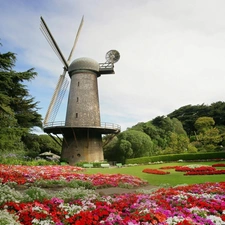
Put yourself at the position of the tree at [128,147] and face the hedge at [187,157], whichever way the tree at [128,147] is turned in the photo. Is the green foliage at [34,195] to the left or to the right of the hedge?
right

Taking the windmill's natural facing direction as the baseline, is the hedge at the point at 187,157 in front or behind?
behind

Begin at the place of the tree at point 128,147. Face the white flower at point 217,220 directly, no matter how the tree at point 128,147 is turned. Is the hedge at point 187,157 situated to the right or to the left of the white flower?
left

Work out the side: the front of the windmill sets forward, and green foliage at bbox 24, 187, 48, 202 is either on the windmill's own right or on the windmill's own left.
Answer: on the windmill's own left

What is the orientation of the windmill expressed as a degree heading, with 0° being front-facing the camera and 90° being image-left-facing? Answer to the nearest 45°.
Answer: approximately 135°

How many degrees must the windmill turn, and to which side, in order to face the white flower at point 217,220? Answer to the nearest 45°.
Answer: approximately 135° to its left

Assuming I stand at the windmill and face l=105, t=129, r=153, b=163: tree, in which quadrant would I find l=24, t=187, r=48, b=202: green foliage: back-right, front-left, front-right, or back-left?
back-right

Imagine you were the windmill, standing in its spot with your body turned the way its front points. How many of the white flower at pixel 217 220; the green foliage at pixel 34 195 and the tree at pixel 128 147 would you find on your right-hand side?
1

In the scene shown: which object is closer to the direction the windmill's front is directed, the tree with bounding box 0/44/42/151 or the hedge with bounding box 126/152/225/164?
the tree
